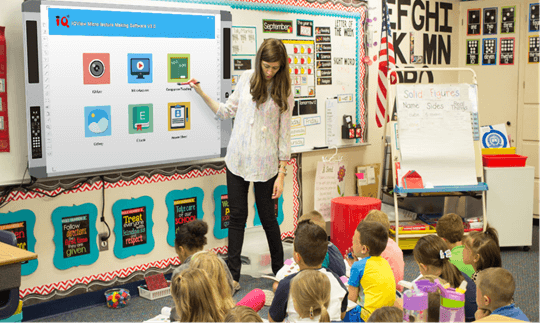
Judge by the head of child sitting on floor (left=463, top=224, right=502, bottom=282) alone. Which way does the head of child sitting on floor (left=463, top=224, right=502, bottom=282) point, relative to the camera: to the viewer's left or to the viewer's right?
to the viewer's left

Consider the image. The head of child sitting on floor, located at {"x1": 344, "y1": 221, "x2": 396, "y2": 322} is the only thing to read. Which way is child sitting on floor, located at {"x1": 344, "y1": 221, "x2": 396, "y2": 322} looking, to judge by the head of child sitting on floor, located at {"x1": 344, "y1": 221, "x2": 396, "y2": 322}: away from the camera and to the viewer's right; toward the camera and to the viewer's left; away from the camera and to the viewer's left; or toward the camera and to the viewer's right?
away from the camera and to the viewer's left

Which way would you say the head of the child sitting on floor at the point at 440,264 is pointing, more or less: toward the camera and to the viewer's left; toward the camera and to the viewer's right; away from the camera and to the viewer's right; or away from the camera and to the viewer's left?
away from the camera and to the viewer's left

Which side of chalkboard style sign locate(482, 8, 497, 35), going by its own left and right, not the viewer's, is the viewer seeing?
front

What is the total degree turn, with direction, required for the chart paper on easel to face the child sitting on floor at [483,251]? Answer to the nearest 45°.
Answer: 0° — it already faces them

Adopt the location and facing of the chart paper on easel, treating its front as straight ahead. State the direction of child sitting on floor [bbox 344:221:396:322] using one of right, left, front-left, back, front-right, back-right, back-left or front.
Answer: front

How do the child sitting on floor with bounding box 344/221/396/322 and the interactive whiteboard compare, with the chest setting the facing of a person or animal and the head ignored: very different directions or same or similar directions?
very different directions

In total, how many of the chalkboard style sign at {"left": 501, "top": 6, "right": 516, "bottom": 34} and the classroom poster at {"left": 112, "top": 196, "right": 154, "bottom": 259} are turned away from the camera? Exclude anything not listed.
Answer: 0

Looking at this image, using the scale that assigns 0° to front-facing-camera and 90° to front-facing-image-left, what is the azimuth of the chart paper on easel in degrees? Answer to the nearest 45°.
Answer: approximately 0°

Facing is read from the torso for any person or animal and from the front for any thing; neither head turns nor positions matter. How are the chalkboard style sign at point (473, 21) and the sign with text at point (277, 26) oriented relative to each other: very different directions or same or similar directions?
same or similar directions

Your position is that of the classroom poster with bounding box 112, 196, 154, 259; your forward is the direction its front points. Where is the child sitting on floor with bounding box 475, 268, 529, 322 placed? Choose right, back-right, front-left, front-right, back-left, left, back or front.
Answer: front

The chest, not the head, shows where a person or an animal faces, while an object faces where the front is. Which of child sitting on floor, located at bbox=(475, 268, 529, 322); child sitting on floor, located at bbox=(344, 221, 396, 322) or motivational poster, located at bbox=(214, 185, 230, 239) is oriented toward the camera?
the motivational poster

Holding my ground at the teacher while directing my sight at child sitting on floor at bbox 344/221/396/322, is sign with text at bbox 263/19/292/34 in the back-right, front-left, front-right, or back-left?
back-left

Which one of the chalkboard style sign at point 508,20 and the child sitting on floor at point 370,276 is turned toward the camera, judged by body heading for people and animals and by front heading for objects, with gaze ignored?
the chalkboard style sign

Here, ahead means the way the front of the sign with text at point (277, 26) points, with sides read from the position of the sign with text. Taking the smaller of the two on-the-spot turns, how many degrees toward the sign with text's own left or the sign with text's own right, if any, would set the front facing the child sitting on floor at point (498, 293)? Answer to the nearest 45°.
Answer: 0° — it already faces them

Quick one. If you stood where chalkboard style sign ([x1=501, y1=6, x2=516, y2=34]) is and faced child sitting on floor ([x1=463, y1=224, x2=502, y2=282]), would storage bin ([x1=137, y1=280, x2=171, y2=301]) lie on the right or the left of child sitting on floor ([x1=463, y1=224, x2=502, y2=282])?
right
